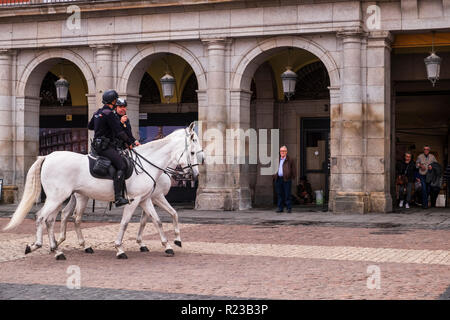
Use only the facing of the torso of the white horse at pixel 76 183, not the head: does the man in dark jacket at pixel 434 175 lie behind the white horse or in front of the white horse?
in front

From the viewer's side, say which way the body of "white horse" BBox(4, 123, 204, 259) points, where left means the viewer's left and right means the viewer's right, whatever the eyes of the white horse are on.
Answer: facing to the right of the viewer

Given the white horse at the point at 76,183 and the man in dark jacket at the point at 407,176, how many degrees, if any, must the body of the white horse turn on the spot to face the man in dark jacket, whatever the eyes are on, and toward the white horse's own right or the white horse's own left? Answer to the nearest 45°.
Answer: approximately 45° to the white horse's own left
